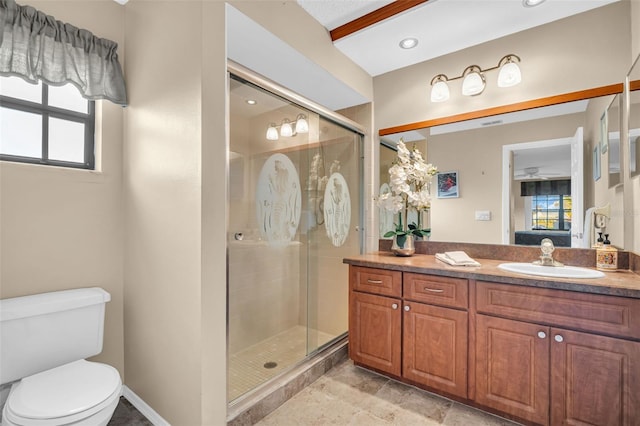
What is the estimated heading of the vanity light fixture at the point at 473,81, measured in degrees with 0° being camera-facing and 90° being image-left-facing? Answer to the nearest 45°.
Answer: approximately 45°

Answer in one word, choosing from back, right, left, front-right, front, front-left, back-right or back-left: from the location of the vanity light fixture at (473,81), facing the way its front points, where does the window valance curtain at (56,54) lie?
front

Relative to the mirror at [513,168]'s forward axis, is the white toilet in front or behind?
in front

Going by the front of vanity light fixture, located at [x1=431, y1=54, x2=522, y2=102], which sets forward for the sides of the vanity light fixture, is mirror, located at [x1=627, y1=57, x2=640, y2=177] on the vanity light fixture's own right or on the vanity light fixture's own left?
on the vanity light fixture's own left

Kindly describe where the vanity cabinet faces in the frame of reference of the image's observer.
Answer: facing the viewer and to the left of the viewer

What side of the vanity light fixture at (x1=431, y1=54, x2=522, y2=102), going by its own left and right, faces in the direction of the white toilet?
front

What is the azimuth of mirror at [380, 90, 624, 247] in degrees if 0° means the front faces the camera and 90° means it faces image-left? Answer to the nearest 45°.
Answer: approximately 45°
